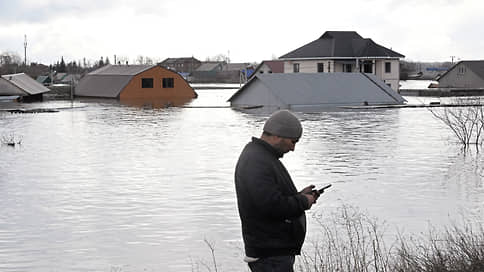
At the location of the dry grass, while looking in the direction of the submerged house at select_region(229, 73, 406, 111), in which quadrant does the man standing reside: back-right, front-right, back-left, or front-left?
back-left

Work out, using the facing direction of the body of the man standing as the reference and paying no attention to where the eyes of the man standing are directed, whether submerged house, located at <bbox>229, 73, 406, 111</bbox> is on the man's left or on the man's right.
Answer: on the man's left

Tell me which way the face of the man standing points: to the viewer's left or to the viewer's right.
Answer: to the viewer's right

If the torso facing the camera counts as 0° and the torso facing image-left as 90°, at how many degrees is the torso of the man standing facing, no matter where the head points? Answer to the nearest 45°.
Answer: approximately 270°
